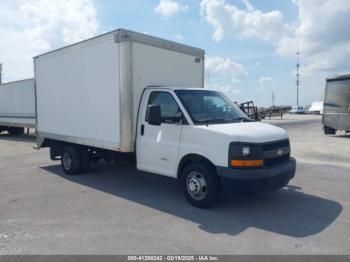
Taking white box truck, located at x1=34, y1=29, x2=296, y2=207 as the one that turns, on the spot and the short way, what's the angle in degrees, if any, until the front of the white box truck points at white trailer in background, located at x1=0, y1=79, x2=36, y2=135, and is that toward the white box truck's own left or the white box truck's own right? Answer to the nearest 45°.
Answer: approximately 180°

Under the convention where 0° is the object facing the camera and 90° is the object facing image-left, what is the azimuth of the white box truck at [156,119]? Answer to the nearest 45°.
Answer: approximately 315°

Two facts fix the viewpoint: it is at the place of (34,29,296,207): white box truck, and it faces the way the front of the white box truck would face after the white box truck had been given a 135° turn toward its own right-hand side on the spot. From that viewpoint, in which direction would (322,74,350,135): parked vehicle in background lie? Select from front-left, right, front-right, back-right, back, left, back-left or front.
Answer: back-right
